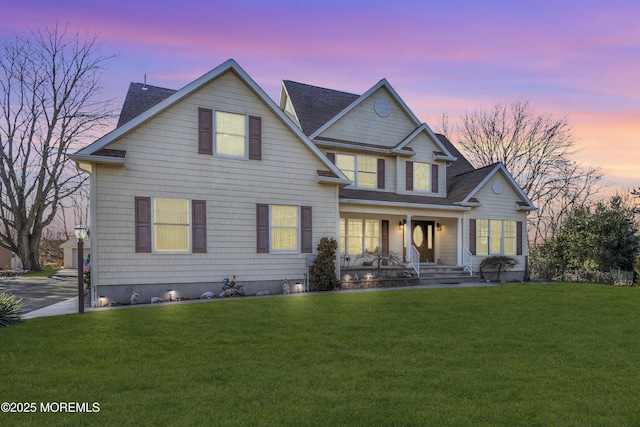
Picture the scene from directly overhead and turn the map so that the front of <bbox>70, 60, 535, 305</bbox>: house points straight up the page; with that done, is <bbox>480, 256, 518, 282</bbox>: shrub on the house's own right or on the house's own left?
on the house's own left

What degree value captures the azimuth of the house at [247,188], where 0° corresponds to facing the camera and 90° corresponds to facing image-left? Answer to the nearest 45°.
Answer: approximately 315°

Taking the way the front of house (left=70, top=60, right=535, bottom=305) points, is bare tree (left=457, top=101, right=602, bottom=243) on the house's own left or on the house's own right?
on the house's own left

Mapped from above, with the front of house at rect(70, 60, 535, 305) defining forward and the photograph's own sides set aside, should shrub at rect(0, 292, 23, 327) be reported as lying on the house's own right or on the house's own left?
on the house's own right
